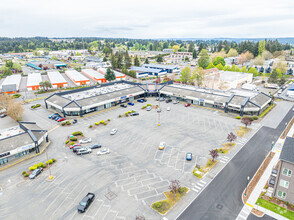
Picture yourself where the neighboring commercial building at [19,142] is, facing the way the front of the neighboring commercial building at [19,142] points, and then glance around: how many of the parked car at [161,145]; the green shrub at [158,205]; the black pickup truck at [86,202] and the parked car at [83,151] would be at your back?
0

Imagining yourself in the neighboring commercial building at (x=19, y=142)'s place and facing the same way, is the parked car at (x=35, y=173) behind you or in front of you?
in front

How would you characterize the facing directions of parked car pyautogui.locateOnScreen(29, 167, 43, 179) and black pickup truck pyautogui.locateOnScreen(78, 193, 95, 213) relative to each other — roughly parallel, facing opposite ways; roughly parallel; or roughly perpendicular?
roughly parallel

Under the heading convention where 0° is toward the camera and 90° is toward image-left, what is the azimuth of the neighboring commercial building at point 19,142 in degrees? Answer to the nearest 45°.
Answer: approximately 315°

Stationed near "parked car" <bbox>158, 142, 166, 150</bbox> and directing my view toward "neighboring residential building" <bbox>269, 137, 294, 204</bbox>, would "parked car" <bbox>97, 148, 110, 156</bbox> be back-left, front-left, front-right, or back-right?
back-right

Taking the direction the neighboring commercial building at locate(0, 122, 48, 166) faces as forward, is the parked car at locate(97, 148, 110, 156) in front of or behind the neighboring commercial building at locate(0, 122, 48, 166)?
in front

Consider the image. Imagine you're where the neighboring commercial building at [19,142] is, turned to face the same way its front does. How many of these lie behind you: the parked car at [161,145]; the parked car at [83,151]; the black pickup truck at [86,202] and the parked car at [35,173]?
0

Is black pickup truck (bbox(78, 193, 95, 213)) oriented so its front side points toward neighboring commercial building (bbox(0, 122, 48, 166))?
no

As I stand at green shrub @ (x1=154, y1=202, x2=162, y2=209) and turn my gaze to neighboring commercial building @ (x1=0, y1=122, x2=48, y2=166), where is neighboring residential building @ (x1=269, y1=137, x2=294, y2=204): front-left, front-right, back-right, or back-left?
back-right

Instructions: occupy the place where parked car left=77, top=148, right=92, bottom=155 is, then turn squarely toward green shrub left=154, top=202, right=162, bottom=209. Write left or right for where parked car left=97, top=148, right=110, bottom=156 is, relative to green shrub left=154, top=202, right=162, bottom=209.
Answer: left

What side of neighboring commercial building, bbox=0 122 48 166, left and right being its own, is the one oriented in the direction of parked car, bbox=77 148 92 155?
front
